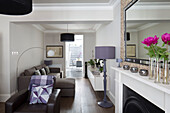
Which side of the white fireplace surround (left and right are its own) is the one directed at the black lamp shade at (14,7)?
front

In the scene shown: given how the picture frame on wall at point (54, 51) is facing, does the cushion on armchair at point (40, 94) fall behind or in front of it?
in front

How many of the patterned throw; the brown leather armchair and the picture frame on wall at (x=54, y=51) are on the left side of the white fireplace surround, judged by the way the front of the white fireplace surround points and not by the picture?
0

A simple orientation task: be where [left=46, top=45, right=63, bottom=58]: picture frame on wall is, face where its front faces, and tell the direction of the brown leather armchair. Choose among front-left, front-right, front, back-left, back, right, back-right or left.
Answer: front

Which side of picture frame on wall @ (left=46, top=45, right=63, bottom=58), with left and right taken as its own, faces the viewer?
front

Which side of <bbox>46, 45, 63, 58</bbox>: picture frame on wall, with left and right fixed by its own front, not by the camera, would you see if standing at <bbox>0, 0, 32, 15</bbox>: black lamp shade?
front

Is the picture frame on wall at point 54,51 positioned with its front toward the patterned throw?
yes

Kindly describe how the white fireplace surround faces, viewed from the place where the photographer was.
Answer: facing the viewer and to the left of the viewer

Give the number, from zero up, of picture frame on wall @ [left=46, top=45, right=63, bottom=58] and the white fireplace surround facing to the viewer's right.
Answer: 0

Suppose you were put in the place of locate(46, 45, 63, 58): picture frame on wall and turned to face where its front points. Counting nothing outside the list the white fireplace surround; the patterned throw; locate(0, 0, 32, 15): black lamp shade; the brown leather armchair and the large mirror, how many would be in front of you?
5

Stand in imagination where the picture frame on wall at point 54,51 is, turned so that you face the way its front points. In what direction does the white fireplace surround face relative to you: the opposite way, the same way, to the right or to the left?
to the right

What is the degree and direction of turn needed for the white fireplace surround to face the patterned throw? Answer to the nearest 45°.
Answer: approximately 45° to its right
